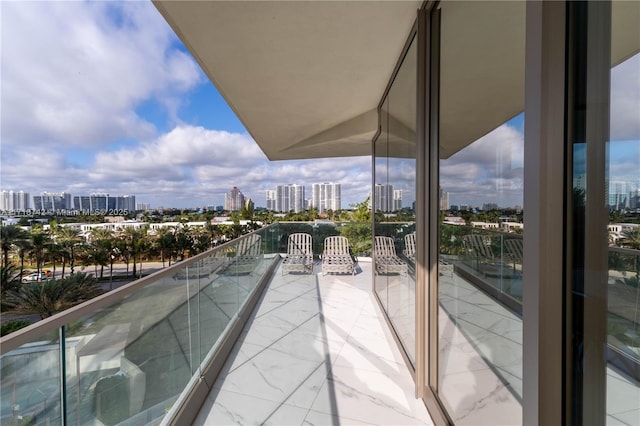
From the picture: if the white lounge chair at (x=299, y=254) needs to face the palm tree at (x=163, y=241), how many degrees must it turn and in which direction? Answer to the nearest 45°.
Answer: approximately 135° to its right

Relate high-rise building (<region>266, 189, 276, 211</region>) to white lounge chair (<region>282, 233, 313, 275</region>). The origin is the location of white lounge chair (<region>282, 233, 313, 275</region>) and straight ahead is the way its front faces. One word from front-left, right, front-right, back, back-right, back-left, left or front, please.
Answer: back

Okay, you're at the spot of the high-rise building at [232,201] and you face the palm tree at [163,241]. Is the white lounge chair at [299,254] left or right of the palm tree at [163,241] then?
left

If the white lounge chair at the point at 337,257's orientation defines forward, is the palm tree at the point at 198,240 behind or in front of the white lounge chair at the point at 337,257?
behind

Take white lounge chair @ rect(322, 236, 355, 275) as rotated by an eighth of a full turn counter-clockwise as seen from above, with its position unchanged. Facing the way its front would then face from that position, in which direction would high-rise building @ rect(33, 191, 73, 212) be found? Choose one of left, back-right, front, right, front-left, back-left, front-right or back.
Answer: back

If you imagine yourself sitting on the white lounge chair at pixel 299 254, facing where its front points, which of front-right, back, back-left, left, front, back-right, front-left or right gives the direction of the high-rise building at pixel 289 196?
back

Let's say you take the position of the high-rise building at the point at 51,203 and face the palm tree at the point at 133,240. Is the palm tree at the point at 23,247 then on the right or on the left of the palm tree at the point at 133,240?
right

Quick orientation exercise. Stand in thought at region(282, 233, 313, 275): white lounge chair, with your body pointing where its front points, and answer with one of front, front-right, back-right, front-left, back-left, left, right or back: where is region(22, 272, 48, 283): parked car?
back-right

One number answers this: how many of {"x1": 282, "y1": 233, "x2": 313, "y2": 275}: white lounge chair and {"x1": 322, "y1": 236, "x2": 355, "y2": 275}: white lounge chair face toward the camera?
2

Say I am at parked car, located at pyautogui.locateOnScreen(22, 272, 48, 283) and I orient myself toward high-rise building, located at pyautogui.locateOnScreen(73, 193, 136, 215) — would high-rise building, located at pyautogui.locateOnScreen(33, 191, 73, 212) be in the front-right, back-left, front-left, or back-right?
front-left

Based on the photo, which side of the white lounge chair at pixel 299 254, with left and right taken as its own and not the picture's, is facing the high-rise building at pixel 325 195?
back

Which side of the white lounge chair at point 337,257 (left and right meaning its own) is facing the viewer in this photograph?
front

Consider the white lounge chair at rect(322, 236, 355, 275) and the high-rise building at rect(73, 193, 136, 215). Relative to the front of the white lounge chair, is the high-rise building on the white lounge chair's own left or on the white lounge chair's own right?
on the white lounge chair's own right

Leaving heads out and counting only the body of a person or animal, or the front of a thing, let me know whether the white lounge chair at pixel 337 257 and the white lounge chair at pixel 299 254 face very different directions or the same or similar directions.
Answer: same or similar directions

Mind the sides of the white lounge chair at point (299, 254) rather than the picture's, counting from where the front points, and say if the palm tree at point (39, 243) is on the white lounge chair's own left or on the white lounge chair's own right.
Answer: on the white lounge chair's own right

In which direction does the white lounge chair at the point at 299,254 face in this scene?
toward the camera
